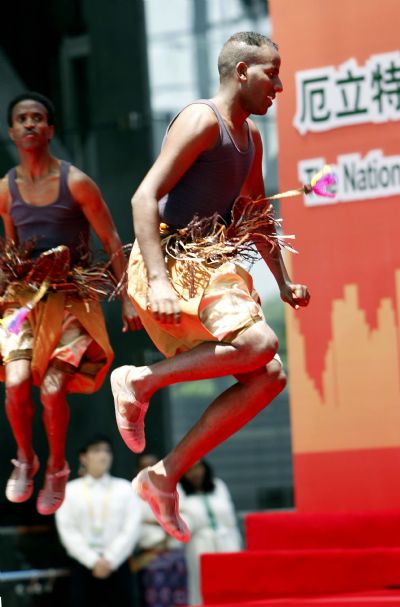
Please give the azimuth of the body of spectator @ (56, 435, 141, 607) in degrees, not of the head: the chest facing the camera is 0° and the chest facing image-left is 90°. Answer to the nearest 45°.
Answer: approximately 0°

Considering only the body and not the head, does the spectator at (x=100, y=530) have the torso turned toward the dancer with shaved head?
yes

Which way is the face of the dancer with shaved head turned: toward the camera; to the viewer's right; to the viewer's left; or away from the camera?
to the viewer's right

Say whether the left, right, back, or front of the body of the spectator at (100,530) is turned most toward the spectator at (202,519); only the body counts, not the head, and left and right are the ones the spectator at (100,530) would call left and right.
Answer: left

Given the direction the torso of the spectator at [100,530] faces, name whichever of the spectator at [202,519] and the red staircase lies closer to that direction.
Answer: the red staircase

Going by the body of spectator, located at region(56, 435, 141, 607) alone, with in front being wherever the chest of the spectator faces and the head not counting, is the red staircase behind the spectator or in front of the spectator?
in front
